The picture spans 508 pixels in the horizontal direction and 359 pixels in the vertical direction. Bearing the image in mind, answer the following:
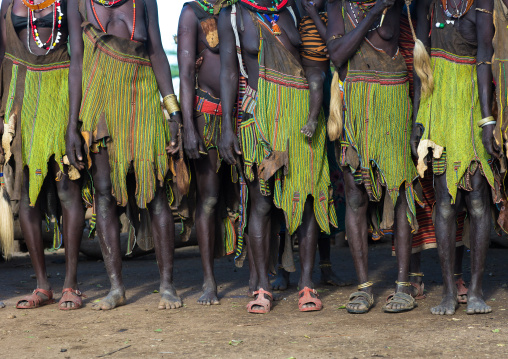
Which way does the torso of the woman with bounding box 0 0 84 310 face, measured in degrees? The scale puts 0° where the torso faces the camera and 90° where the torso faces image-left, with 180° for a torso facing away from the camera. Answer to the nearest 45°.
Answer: approximately 0°
